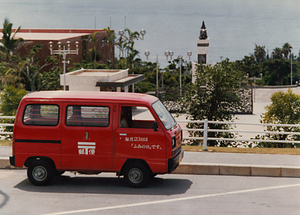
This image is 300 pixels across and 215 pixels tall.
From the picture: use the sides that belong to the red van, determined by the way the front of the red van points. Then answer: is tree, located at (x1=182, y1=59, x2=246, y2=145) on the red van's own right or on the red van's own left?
on the red van's own left

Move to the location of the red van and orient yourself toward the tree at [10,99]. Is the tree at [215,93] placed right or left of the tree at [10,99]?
right

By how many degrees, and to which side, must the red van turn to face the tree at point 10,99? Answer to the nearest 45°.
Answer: approximately 90° to its left

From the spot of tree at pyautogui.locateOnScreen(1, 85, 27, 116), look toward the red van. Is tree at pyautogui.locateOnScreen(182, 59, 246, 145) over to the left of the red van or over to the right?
left

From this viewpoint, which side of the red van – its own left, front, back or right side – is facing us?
right
